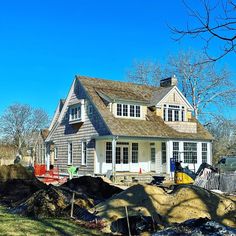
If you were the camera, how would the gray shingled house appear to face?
facing the viewer and to the right of the viewer

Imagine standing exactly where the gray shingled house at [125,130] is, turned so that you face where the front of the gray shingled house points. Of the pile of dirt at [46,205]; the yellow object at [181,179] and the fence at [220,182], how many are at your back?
0

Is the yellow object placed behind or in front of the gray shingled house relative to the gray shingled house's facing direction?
in front

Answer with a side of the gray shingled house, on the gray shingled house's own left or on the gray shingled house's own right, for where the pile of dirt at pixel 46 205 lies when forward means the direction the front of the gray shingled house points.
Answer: on the gray shingled house's own right

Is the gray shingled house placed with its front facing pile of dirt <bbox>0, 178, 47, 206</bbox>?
no

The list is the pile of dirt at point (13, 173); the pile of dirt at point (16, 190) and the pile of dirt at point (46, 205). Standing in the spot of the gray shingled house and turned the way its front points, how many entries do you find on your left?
0

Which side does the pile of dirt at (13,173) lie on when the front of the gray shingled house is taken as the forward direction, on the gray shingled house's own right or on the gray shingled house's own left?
on the gray shingled house's own right

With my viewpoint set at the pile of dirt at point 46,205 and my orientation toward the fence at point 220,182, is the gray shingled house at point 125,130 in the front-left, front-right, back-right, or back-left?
front-left

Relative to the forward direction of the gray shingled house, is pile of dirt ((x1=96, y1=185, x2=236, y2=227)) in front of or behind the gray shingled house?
in front

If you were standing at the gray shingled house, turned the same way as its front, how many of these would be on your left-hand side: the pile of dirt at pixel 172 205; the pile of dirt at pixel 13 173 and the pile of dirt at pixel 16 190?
0
